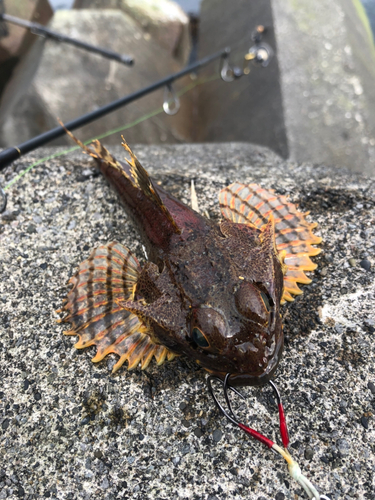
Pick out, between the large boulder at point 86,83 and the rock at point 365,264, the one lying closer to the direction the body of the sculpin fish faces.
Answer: the rock

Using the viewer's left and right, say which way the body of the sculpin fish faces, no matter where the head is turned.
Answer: facing the viewer and to the right of the viewer

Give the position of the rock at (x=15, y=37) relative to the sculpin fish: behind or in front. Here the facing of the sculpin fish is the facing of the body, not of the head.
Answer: behind

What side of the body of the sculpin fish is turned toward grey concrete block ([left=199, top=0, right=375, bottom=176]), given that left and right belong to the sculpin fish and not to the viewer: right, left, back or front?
left

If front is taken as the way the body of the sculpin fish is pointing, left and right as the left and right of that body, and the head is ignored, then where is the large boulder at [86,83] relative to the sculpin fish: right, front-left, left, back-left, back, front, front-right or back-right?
back-left
